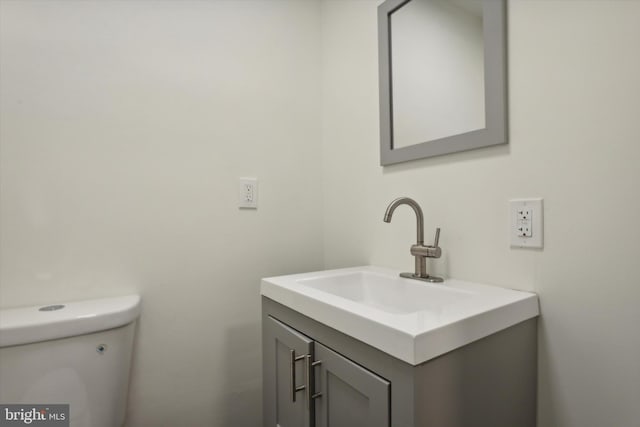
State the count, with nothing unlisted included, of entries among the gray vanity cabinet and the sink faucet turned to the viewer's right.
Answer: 0

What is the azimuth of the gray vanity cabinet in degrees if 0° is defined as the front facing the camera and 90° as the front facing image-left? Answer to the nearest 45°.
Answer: approximately 45°

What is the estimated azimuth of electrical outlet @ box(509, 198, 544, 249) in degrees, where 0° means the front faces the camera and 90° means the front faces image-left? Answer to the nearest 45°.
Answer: approximately 45°
